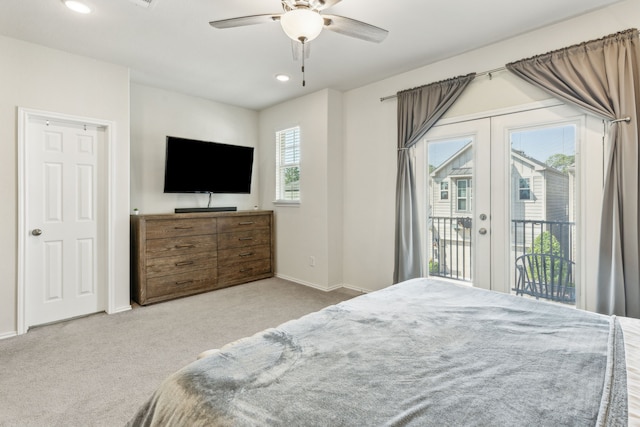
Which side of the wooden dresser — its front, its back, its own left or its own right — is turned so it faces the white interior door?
right

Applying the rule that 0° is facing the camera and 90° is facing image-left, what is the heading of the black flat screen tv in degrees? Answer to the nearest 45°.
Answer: approximately 315°

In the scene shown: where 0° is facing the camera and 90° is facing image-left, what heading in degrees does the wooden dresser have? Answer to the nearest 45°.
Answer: approximately 315°

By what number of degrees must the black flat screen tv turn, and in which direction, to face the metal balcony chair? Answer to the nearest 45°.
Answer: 0° — it already faces it

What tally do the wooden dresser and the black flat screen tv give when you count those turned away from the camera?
0

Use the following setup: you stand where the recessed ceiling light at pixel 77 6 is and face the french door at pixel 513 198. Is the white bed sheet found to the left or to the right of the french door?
right

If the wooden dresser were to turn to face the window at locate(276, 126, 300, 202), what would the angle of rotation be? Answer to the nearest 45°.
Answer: approximately 45° to its left

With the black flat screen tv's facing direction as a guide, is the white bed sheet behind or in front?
in front

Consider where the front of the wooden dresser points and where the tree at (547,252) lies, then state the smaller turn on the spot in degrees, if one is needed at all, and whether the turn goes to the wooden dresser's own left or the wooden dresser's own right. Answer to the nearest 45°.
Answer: approximately 90° to the wooden dresser's own left
